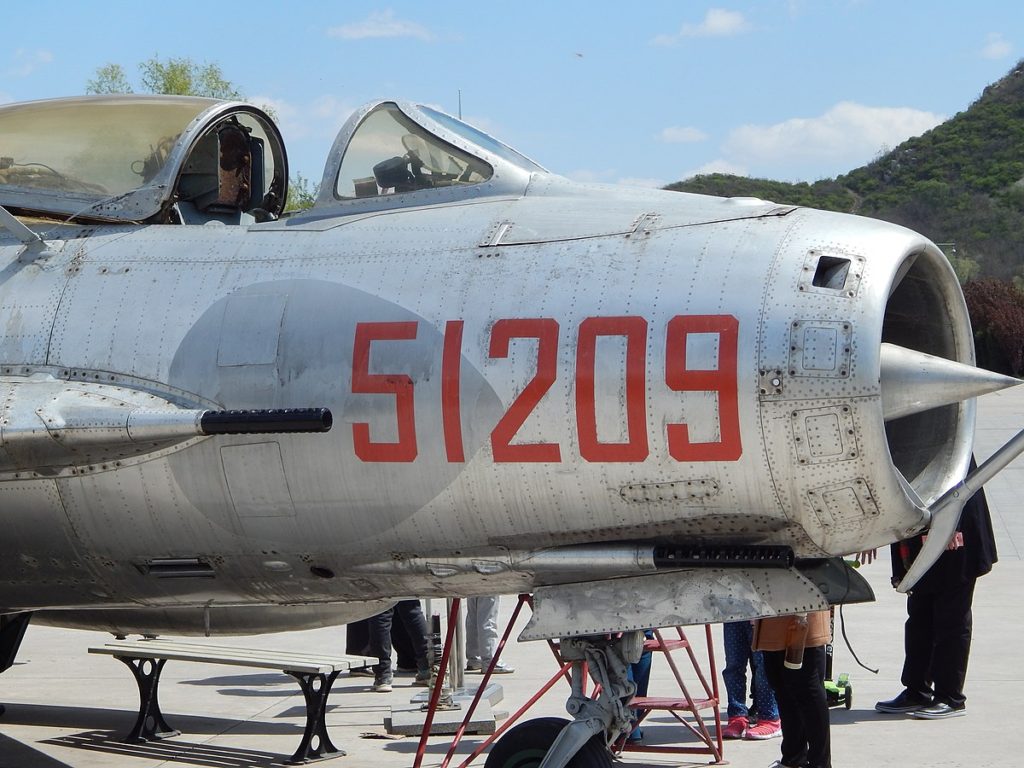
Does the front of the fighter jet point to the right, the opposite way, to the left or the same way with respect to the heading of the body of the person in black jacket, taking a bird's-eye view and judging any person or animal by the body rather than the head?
the opposite way

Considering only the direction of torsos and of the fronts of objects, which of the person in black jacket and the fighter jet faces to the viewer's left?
the person in black jacket

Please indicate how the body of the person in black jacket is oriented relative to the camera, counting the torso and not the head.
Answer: to the viewer's left

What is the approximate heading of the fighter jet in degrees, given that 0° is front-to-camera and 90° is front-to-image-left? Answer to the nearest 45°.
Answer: approximately 270°

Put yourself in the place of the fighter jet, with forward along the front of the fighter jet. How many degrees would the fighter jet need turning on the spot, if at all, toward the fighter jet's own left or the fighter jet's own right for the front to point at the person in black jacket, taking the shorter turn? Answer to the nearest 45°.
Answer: approximately 45° to the fighter jet's own left

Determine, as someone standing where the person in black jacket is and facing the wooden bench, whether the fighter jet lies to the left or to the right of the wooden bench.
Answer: left

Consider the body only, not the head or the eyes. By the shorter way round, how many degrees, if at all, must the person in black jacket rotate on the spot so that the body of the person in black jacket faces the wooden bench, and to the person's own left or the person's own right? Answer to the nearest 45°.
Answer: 0° — they already face it

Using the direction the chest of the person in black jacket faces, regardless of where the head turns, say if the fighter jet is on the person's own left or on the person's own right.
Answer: on the person's own left

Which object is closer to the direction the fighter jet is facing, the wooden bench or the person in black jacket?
the person in black jacket
